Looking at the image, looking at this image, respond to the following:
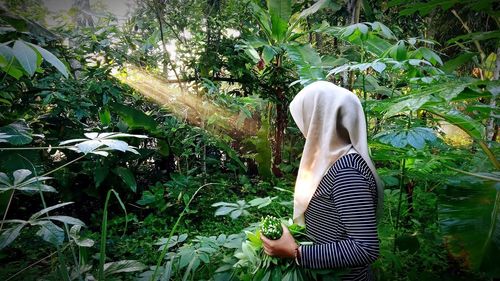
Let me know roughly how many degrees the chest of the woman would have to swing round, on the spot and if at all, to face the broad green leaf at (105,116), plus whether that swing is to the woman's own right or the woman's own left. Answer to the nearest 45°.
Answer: approximately 45° to the woman's own right

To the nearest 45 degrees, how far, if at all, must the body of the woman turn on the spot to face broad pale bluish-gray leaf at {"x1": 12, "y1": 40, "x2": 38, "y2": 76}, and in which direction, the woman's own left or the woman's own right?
0° — they already face it

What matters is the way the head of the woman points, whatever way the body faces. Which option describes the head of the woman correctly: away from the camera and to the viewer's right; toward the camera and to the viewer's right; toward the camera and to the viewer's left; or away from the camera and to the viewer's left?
away from the camera and to the viewer's left

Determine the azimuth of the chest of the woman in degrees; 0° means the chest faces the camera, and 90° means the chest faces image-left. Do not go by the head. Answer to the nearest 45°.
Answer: approximately 90°

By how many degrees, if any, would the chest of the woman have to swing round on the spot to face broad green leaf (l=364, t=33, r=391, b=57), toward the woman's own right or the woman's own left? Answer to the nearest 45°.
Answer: approximately 90° to the woman's own right

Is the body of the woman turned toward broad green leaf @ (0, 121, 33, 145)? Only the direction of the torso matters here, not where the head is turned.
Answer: yes

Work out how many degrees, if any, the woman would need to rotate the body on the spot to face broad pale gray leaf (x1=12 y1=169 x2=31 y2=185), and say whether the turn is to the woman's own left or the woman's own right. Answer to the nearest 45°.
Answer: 0° — they already face it
